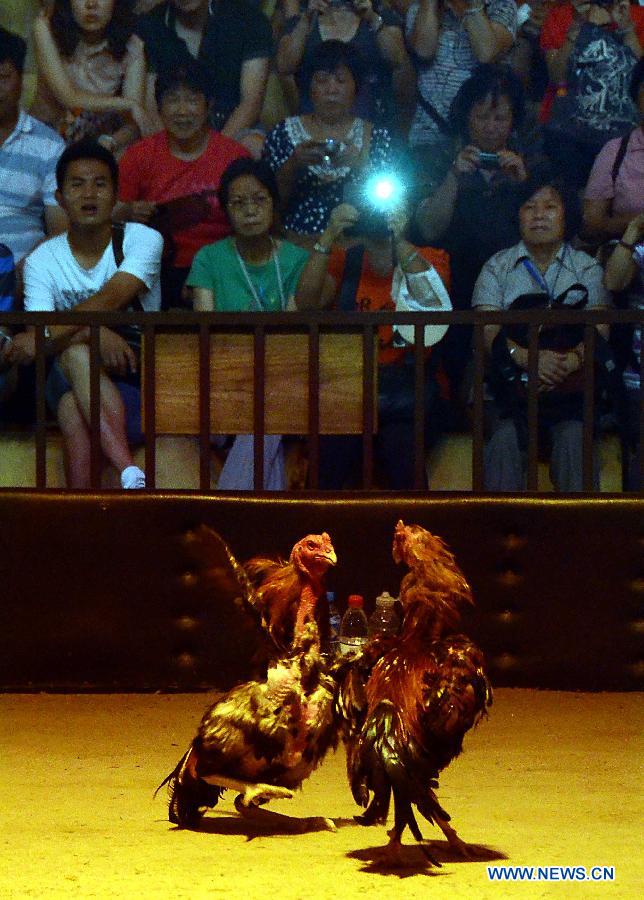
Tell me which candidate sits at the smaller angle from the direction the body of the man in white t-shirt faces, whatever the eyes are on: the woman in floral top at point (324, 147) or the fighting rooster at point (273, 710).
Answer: the fighting rooster

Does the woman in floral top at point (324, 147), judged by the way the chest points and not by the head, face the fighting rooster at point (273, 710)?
yes

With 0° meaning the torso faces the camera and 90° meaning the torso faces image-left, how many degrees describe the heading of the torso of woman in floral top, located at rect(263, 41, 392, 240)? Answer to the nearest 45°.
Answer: approximately 0°

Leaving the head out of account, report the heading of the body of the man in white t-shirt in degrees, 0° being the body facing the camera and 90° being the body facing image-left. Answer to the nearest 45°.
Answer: approximately 0°

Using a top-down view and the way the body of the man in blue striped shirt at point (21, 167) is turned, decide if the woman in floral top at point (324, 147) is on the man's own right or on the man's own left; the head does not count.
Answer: on the man's own left

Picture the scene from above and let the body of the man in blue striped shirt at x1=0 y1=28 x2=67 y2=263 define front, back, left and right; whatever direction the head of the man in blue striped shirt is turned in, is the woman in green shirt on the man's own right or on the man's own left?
on the man's own left
